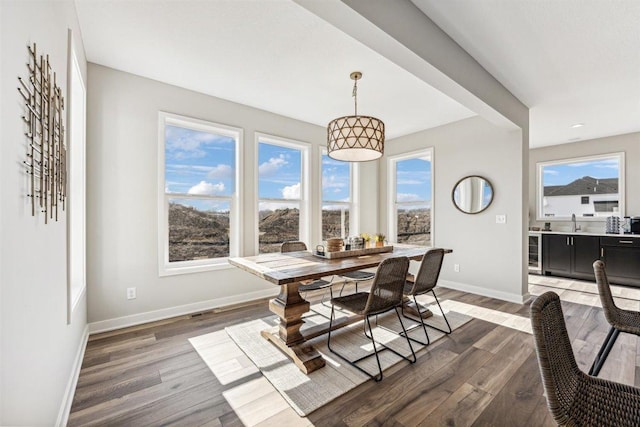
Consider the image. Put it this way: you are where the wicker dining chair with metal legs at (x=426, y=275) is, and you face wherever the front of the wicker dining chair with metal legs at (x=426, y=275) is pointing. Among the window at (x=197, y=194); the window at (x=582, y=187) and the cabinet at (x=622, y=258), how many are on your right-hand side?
2

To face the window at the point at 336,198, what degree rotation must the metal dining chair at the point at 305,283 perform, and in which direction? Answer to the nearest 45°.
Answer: approximately 135° to its left

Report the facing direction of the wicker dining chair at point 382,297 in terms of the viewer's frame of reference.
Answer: facing away from the viewer and to the left of the viewer

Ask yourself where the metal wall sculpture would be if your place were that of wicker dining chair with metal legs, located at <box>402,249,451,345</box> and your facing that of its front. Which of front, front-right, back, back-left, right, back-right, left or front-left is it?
left

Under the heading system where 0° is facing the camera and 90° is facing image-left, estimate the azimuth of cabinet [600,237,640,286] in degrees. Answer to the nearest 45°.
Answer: approximately 0°

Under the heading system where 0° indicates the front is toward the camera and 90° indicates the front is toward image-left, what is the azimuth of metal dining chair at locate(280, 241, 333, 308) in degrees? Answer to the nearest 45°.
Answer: approximately 315°

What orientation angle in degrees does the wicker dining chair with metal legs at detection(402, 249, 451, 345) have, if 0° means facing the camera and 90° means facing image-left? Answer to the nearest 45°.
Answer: approximately 135°

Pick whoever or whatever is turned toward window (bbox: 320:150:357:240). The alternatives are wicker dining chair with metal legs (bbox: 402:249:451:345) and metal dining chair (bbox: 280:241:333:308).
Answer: wicker dining chair with metal legs (bbox: 402:249:451:345)
